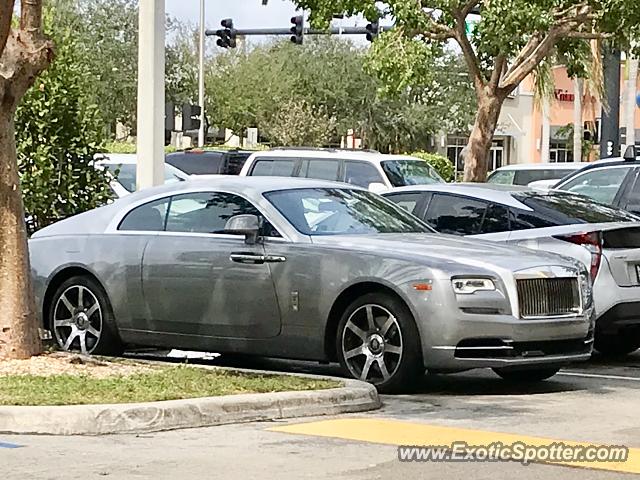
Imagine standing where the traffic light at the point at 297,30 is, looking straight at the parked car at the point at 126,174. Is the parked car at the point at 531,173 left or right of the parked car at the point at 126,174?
left

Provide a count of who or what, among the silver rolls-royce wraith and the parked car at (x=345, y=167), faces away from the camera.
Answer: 0

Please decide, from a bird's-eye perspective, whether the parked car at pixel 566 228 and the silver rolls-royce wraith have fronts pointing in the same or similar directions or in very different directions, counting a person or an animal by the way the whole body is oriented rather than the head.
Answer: very different directions

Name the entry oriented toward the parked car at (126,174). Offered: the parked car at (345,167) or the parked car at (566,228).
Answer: the parked car at (566,228)

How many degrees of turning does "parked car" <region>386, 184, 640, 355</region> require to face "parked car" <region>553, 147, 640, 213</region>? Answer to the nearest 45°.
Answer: approximately 45° to its right

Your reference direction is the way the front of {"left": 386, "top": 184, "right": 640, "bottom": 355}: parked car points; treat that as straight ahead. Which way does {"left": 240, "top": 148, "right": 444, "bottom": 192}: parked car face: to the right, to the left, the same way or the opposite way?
the opposite way

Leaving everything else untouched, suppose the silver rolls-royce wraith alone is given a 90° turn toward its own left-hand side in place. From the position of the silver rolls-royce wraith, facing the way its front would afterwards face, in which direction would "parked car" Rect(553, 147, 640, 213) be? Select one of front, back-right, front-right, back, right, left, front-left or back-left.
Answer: front

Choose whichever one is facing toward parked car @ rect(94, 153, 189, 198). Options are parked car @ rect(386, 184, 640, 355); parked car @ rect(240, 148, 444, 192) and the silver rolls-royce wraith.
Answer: parked car @ rect(386, 184, 640, 355)

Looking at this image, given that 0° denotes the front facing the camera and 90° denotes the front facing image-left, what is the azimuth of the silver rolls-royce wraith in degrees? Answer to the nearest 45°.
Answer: approximately 315°

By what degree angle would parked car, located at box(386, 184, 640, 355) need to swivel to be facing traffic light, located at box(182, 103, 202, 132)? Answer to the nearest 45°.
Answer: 0° — it already faces it

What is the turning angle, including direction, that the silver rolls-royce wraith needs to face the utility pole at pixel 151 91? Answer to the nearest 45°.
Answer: approximately 180°

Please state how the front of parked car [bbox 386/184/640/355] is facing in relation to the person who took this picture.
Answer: facing away from the viewer and to the left of the viewer

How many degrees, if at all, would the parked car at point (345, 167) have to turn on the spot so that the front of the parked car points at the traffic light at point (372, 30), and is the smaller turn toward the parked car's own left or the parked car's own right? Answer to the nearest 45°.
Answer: approximately 135° to the parked car's own left

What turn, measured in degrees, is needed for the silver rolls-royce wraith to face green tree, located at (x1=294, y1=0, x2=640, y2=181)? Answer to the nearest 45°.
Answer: approximately 135° to its left
